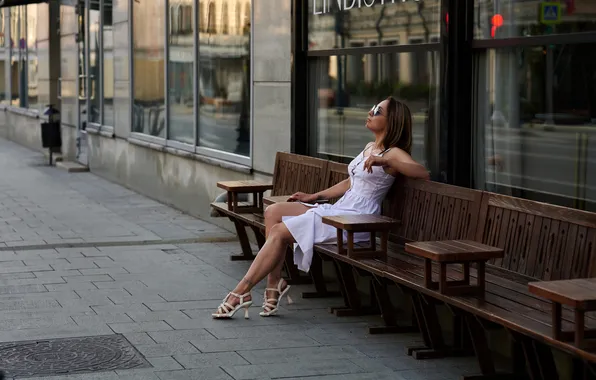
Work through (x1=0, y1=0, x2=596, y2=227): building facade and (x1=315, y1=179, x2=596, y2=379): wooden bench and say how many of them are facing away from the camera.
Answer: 0

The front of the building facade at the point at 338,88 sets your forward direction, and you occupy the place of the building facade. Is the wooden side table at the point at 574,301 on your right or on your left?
on your left

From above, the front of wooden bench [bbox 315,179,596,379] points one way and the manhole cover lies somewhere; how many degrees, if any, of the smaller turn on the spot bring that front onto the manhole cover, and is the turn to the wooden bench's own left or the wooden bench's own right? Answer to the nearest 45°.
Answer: approximately 45° to the wooden bench's own right

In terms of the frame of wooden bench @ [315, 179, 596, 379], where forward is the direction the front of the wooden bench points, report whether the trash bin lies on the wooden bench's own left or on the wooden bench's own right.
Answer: on the wooden bench's own right

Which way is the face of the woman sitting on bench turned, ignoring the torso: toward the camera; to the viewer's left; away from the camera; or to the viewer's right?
to the viewer's left

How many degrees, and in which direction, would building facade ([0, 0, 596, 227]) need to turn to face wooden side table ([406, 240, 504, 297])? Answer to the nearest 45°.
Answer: approximately 45° to its left

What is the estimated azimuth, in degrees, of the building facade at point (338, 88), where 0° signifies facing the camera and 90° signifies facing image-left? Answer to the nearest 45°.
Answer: approximately 45°

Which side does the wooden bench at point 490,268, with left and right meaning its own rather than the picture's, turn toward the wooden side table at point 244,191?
right

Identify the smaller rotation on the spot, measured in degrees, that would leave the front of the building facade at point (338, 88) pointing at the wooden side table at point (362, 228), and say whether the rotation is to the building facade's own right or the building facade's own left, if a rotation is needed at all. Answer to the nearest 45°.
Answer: approximately 45° to the building facade's own left

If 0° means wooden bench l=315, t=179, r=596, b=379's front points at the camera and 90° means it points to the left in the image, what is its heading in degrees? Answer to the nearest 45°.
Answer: approximately 45°
